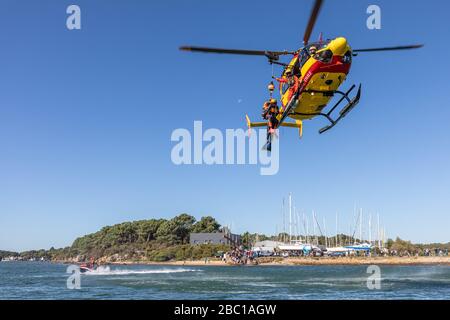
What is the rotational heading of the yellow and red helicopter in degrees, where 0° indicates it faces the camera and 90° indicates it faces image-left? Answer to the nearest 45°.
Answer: approximately 315°
